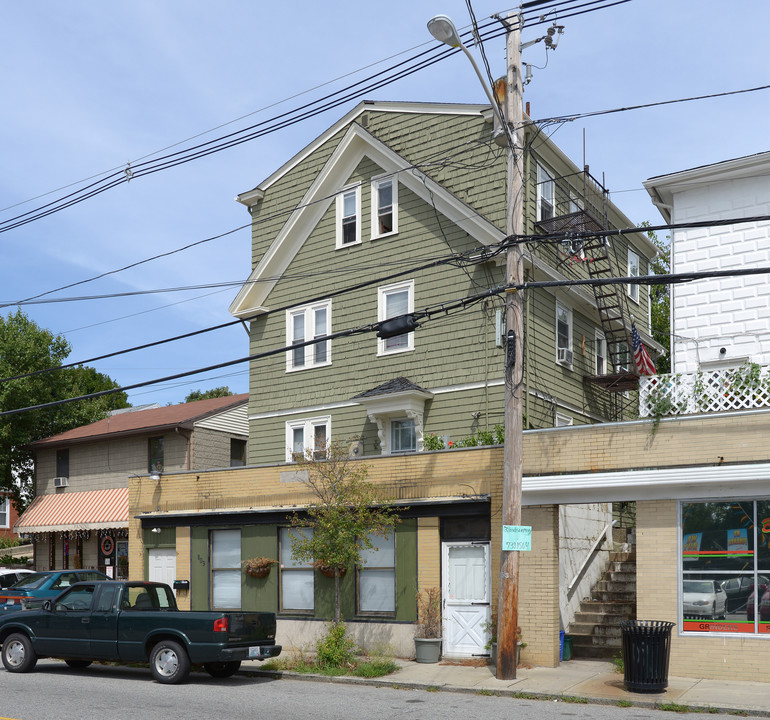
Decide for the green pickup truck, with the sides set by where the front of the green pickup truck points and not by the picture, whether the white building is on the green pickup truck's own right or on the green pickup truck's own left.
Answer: on the green pickup truck's own right

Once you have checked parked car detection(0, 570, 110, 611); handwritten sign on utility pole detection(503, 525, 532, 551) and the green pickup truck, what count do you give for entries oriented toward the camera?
1

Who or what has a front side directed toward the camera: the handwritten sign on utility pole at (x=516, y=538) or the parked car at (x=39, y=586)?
the handwritten sign on utility pole

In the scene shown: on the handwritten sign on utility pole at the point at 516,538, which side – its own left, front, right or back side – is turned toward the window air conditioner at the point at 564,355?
back

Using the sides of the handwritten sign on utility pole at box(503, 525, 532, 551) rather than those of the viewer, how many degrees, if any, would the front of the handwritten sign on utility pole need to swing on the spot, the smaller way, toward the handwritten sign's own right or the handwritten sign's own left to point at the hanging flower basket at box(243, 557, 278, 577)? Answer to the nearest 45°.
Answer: approximately 135° to the handwritten sign's own right

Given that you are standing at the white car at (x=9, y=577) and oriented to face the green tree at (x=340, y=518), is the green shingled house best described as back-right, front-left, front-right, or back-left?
front-left

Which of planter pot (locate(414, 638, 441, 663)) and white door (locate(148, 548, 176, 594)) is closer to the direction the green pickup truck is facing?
the white door

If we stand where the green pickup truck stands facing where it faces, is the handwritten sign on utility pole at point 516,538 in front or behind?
behind

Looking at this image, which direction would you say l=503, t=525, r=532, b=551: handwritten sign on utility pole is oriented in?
toward the camera

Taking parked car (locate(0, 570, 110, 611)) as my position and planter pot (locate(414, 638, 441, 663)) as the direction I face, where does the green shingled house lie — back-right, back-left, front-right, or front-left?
front-left

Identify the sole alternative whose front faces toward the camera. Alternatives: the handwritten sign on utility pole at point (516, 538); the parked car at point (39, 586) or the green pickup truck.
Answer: the handwritten sign on utility pole

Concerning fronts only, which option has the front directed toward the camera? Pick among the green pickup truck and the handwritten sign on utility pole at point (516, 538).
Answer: the handwritten sign on utility pole

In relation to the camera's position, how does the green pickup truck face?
facing away from the viewer and to the left of the viewer
